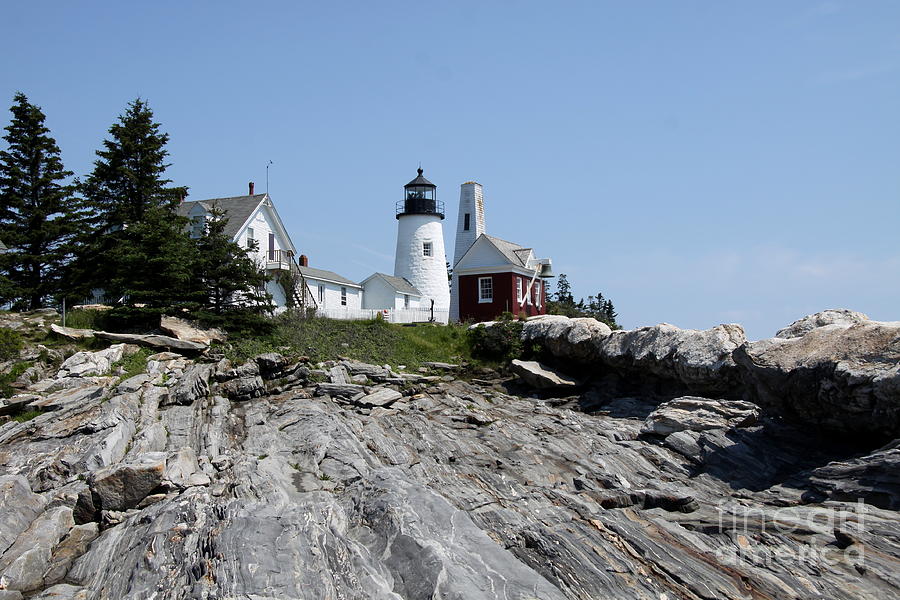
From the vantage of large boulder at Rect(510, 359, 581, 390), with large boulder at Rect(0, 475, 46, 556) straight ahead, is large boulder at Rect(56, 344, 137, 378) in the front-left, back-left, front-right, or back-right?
front-right

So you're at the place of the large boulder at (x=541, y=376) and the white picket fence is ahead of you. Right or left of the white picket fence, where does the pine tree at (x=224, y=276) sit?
left

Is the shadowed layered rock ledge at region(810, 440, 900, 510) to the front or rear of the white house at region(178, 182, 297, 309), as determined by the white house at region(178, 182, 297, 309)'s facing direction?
to the front

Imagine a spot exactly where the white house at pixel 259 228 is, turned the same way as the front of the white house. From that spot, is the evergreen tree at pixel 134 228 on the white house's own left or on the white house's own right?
on the white house's own right

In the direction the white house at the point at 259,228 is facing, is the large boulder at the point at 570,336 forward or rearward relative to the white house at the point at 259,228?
forward

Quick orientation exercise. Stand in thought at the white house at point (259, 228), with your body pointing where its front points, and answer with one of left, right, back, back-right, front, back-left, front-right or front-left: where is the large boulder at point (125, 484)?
front-right

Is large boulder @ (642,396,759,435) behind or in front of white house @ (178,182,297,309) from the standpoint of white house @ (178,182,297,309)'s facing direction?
in front

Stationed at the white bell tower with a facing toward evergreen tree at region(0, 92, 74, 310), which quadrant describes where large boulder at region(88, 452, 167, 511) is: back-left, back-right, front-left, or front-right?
front-left

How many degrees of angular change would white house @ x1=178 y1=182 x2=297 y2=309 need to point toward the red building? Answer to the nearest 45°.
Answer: approximately 45° to its left

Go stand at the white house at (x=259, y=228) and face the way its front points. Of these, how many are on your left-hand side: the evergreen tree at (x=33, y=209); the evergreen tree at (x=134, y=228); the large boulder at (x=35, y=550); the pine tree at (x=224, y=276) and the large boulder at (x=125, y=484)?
0

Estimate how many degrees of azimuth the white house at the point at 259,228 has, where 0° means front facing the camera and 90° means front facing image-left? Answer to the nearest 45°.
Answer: approximately 315°

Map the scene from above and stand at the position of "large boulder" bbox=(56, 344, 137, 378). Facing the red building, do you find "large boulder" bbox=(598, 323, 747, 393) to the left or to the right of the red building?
right

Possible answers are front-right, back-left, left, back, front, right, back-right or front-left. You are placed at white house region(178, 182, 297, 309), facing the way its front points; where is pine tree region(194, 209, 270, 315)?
front-right
